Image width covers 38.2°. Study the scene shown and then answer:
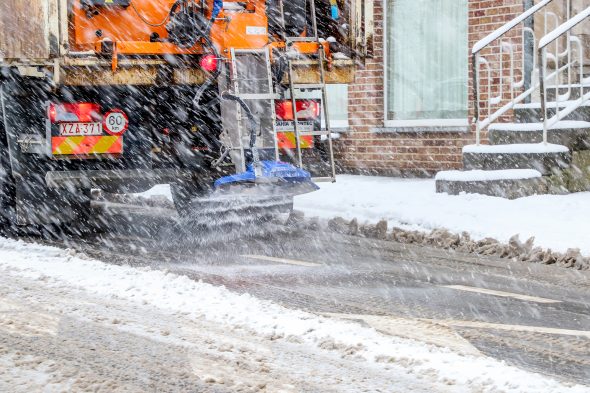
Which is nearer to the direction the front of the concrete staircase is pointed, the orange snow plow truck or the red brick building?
the orange snow plow truck

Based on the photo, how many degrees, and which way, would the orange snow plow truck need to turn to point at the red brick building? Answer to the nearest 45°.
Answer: approximately 45° to its right

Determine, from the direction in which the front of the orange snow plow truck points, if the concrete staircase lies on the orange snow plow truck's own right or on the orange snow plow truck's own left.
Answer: on the orange snow plow truck's own right

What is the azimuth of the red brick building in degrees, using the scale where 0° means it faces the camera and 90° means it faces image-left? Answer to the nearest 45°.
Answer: approximately 0°

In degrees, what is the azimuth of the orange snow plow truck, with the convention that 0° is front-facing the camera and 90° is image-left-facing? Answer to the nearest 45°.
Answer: approximately 180°

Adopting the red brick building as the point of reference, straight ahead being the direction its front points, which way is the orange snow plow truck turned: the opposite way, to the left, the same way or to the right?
the opposite way

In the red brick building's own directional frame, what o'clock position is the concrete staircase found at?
The concrete staircase is roughly at 11 o'clock from the red brick building.
